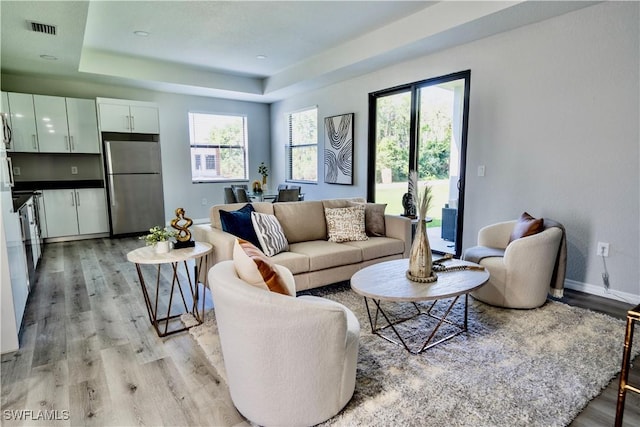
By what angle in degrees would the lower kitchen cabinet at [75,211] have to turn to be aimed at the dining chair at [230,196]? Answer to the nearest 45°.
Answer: approximately 45° to its left

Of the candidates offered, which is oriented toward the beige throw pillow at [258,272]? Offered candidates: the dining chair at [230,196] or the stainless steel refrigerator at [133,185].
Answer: the stainless steel refrigerator

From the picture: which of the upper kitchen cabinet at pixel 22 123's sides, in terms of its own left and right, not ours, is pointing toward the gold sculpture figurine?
front

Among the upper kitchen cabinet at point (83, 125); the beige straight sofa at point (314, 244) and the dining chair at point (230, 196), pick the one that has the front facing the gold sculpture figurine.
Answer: the upper kitchen cabinet

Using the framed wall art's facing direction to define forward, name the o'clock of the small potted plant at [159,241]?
The small potted plant is roughly at 11 o'clock from the framed wall art.

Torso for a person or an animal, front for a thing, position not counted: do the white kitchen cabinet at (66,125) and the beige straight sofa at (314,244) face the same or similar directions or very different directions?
same or similar directions

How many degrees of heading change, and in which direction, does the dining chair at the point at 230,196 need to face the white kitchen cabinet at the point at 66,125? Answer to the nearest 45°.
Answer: approximately 135° to its left

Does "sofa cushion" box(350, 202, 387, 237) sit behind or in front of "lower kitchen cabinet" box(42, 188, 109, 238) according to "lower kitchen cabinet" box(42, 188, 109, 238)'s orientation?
in front

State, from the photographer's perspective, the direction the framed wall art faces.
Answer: facing the viewer and to the left of the viewer

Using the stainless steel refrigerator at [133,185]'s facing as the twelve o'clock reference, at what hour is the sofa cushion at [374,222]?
The sofa cushion is roughly at 11 o'clock from the stainless steel refrigerator.

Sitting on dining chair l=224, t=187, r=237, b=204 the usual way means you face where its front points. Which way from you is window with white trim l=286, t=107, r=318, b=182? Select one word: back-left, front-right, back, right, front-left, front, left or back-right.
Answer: front

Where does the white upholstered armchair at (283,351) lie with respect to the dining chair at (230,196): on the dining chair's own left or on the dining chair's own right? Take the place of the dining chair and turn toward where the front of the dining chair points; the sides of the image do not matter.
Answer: on the dining chair's own right

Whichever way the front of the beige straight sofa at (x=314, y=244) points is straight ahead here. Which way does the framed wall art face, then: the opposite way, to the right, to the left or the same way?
to the right

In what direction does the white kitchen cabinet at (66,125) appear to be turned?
toward the camera

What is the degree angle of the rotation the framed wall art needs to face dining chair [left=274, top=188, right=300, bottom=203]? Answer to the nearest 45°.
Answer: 0° — it already faces it

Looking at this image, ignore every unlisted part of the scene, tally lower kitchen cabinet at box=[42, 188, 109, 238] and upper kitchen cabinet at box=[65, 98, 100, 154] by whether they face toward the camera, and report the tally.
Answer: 2
